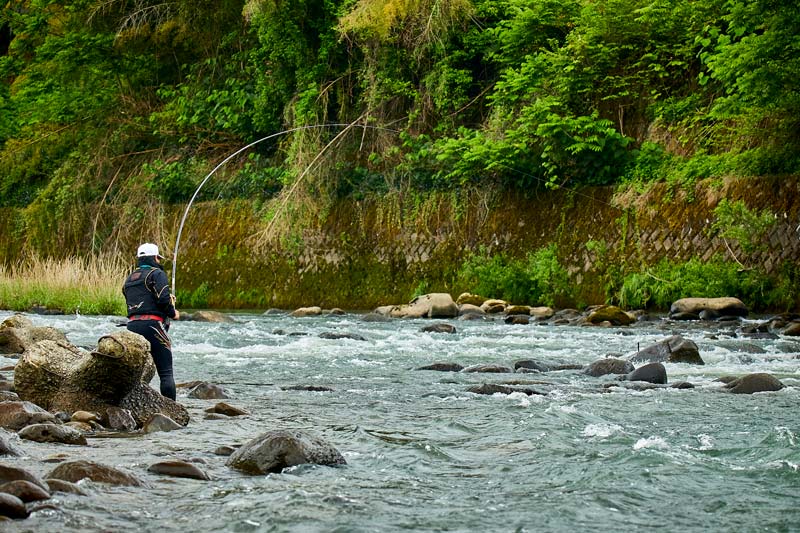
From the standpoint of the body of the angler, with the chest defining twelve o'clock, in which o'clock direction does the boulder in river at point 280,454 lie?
The boulder in river is roughly at 4 o'clock from the angler.

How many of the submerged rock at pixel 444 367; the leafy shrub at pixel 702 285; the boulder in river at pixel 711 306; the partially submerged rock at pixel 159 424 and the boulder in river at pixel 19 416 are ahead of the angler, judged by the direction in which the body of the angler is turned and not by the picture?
3

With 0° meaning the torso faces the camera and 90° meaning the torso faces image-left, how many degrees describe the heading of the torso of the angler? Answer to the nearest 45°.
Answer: approximately 225°

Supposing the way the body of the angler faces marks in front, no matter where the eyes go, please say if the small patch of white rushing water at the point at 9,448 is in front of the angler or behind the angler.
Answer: behind

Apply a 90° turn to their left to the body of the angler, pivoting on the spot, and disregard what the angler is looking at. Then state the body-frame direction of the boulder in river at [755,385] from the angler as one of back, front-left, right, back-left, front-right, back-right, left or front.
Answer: back-right

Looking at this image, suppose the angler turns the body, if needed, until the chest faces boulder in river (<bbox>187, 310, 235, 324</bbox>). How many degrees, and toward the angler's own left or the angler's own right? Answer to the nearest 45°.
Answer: approximately 45° to the angler's own left

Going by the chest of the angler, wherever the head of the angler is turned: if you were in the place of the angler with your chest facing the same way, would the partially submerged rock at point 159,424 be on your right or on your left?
on your right

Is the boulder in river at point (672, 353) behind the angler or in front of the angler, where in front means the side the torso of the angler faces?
in front

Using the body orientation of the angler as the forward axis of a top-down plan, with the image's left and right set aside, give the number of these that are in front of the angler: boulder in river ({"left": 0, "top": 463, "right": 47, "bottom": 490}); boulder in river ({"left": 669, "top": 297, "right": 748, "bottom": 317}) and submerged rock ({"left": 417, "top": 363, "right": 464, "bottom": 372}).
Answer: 2

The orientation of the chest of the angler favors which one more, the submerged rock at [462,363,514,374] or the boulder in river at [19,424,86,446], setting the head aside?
the submerged rock

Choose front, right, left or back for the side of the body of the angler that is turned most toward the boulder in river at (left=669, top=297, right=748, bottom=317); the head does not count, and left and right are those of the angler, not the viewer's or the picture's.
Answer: front

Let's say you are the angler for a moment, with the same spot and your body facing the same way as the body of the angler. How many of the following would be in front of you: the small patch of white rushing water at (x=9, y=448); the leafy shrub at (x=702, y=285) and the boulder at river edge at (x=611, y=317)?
2

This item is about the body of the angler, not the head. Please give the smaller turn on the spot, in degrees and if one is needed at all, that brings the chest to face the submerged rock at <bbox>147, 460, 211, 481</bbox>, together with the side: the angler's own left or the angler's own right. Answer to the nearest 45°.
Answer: approximately 135° to the angler's own right
